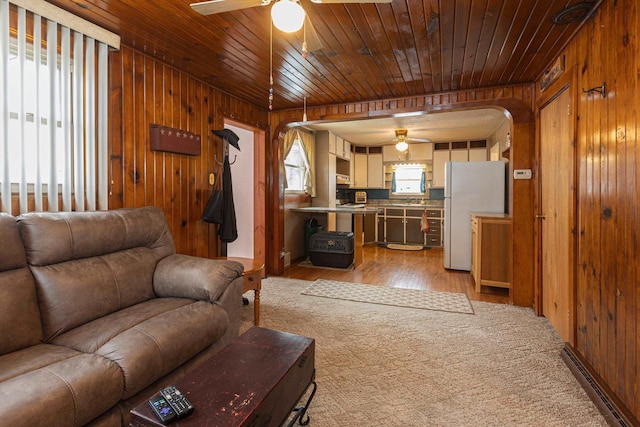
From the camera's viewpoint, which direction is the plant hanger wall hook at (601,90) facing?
to the viewer's left

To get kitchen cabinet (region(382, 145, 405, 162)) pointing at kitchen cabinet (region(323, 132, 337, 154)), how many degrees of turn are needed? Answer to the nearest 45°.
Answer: approximately 45° to its right
